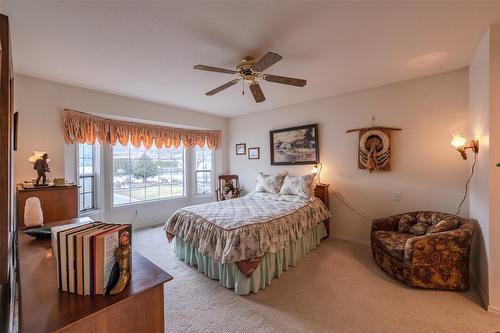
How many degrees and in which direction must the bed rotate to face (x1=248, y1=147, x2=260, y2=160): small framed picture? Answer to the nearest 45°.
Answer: approximately 135° to its right

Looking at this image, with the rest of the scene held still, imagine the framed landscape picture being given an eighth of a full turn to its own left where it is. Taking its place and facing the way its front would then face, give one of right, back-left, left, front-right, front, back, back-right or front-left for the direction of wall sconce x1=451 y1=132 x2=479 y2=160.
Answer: front-left

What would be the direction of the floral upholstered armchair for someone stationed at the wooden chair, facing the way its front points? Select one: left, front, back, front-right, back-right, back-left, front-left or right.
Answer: front-left

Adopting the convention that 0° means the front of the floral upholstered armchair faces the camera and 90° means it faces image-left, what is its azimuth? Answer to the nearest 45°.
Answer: approximately 45°

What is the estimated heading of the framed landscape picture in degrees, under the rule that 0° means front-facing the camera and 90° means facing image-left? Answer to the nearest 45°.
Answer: approximately 45°

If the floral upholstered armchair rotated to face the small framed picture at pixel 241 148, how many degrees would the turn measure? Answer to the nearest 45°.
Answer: approximately 45° to its right

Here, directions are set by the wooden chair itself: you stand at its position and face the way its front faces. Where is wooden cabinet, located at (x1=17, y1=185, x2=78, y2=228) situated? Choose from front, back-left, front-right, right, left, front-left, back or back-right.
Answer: front-right

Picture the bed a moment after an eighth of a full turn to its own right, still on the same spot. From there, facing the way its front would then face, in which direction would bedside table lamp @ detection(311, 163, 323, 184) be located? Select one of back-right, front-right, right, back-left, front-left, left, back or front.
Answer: back-right

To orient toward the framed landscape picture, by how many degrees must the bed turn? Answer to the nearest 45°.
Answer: approximately 180°

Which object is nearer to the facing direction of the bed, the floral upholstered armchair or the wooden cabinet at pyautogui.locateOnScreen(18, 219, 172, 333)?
the wooden cabinet

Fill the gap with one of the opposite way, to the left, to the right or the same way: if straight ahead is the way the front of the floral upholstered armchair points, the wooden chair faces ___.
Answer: to the left

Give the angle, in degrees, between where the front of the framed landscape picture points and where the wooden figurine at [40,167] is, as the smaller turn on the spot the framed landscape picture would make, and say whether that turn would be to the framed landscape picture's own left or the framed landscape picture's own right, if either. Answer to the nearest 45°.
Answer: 0° — it already faces it
